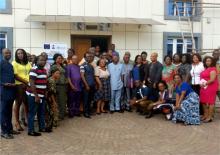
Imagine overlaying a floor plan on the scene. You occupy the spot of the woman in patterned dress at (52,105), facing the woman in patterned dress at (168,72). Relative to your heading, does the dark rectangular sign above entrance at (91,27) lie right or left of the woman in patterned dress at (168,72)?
left

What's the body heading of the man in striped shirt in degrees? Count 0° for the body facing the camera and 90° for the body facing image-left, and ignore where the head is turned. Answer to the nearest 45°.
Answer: approximately 315°

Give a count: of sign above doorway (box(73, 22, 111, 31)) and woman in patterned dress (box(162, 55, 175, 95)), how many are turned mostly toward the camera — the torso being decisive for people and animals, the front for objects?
2

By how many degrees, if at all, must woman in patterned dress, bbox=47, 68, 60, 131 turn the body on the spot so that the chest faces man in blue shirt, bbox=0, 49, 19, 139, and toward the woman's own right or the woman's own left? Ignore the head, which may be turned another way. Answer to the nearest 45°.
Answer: approximately 90° to the woman's own right

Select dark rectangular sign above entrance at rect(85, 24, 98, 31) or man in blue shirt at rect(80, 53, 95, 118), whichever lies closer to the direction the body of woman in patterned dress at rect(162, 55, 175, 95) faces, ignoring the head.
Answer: the man in blue shirt

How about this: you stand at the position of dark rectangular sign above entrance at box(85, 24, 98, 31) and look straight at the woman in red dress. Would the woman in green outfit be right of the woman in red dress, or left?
right
